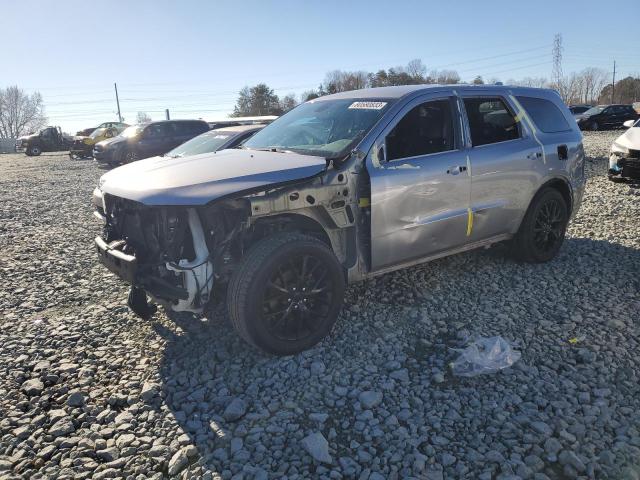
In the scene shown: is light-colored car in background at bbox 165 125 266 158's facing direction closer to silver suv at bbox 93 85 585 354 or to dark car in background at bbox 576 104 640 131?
the silver suv

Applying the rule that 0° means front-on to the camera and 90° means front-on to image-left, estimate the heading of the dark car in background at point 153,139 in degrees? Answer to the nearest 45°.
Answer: approximately 45°

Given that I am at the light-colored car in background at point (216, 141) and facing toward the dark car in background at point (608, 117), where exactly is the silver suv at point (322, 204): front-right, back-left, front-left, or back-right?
back-right

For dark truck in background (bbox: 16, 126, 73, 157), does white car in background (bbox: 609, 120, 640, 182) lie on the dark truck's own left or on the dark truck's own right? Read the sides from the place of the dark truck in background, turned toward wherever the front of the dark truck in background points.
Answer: on the dark truck's own left

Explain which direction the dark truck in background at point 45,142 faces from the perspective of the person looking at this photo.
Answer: facing the viewer and to the left of the viewer

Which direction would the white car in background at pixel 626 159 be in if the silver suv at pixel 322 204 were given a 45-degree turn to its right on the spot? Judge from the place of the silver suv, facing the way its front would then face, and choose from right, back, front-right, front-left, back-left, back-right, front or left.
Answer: back-right

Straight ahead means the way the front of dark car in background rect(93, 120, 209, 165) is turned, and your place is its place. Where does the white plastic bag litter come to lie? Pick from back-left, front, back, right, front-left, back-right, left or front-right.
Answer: front-left

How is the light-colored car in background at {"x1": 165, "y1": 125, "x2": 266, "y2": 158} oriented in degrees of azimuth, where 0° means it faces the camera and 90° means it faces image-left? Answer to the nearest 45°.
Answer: approximately 45°

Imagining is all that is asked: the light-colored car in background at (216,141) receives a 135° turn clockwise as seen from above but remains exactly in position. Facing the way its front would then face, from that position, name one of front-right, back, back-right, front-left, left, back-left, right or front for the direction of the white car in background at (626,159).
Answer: right
